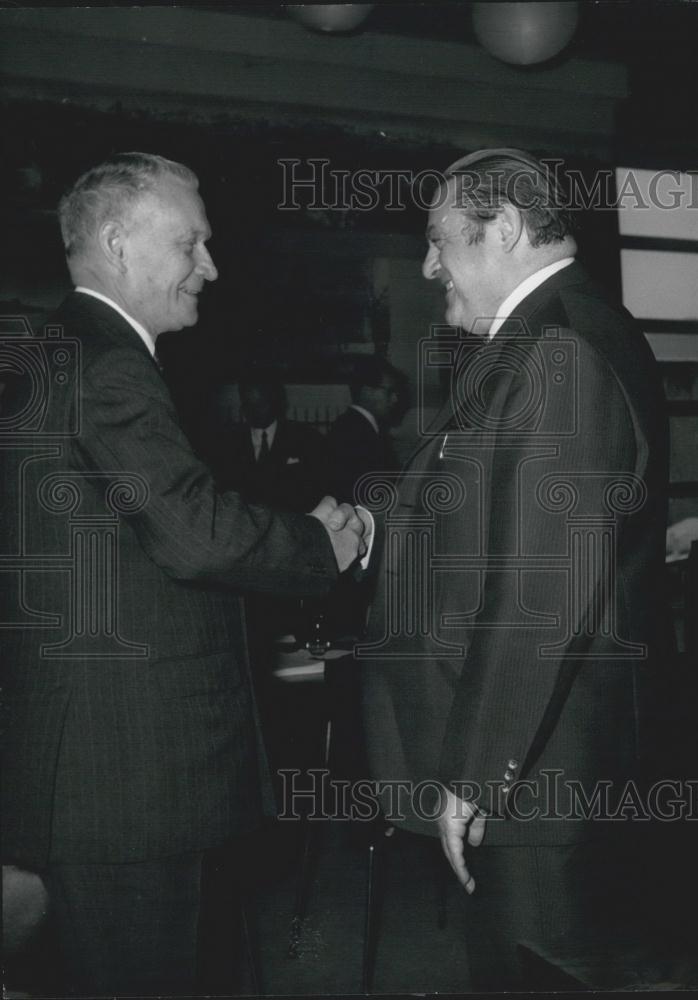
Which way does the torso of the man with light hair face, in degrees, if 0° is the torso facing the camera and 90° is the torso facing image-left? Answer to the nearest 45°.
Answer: approximately 270°

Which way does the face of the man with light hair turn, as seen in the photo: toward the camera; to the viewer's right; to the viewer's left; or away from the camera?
to the viewer's right

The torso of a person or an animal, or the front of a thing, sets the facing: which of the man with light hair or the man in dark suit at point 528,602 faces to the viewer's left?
the man in dark suit

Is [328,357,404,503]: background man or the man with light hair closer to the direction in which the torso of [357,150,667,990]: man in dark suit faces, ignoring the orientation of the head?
the man with light hair

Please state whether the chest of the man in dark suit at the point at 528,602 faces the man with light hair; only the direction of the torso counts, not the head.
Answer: yes

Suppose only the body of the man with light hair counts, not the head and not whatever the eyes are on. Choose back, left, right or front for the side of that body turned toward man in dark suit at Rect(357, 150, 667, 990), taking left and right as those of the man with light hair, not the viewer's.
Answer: front

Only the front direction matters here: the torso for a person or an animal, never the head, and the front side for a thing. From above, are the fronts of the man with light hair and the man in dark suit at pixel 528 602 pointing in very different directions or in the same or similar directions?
very different directions

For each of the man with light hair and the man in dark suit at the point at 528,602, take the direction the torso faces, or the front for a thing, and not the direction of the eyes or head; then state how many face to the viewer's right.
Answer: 1

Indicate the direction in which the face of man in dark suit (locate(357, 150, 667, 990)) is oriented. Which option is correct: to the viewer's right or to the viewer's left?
to the viewer's left

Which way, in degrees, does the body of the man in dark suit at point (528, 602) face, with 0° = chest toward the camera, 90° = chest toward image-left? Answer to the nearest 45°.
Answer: approximately 90°
